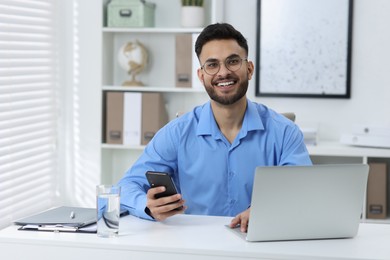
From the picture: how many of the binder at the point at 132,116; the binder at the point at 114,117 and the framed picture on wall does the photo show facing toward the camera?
3

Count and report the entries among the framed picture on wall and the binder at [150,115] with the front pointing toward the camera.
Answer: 2

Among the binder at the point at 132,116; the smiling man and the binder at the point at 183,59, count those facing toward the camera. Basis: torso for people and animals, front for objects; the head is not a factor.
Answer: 3

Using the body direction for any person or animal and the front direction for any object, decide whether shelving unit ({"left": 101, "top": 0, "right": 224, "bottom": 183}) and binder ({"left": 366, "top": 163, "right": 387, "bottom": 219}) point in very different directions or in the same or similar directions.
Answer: same or similar directions

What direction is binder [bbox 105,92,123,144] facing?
toward the camera

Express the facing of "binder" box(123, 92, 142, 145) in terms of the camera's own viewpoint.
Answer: facing the viewer

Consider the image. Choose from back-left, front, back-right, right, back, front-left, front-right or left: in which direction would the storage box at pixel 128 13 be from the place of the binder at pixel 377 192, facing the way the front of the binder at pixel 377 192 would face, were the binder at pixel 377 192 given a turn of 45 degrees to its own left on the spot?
back-right

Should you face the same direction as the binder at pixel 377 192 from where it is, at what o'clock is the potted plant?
The potted plant is roughly at 3 o'clock from the binder.

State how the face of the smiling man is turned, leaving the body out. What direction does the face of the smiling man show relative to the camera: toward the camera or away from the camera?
toward the camera

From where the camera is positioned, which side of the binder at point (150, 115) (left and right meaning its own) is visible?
front

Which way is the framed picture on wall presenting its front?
toward the camera

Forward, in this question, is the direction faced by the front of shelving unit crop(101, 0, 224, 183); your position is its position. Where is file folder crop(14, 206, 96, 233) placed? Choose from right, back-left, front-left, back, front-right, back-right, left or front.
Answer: front

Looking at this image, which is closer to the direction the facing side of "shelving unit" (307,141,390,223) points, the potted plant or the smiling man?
the smiling man

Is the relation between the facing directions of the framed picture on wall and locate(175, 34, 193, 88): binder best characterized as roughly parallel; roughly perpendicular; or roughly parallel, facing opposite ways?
roughly parallel
